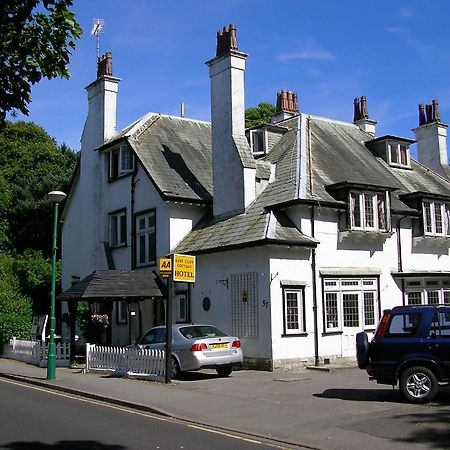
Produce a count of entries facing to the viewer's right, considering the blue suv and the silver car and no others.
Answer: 1

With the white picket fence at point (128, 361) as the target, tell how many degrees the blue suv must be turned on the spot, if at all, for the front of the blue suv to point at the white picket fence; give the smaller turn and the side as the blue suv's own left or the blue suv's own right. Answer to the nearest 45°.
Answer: approximately 135° to the blue suv's own left

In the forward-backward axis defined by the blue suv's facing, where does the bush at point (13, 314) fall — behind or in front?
behind

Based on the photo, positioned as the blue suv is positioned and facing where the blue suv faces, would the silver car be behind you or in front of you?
behind

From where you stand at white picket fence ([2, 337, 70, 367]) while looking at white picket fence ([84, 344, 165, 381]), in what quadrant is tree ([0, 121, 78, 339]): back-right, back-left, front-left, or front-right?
back-left

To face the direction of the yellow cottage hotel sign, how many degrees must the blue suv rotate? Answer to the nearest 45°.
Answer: approximately 135° to its left

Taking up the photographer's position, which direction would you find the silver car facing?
facing away from the viewer and to the left of the viewer

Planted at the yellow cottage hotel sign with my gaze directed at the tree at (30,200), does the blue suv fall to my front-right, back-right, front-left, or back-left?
back-right

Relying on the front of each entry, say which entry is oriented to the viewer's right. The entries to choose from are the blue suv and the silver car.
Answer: the blue suv

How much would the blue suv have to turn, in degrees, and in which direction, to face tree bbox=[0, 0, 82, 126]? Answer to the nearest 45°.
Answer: approximately 135° to its right

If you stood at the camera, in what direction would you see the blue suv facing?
facing to the right of the viewer

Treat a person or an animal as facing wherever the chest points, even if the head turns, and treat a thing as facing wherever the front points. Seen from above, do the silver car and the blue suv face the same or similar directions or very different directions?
very different directions

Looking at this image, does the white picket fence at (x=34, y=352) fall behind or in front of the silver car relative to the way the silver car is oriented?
in front
